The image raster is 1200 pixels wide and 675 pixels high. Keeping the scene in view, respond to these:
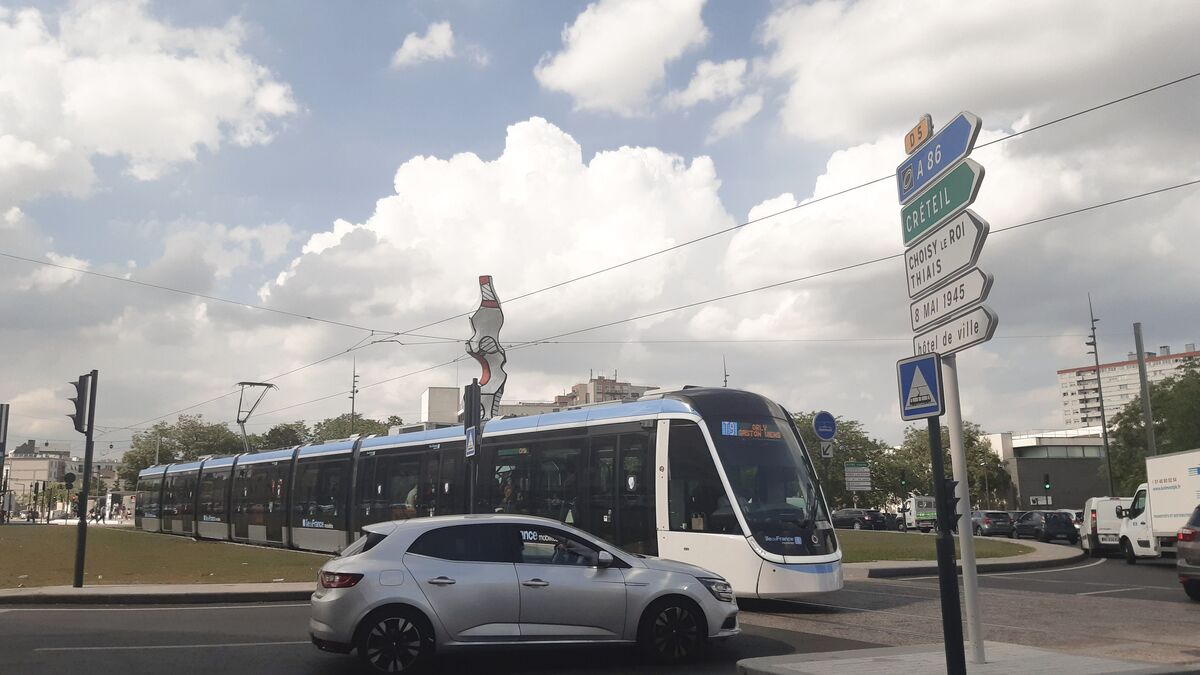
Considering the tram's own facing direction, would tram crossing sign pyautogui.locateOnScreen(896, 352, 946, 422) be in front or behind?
in front

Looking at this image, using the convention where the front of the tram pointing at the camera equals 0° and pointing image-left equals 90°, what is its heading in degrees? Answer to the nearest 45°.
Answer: approximately 315°

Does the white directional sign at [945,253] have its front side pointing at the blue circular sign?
no

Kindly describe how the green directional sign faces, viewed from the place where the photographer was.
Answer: facing the viewer and to the left of the viewer

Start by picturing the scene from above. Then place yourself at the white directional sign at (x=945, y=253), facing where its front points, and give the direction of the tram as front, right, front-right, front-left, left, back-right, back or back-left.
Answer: right

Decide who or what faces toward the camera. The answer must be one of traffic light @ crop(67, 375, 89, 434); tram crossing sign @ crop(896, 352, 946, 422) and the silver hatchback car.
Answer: the tram crossing sign

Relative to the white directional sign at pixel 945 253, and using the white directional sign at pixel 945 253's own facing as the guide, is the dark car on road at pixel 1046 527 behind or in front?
behind

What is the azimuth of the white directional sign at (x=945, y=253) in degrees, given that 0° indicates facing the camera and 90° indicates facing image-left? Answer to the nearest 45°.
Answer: approximately 45°

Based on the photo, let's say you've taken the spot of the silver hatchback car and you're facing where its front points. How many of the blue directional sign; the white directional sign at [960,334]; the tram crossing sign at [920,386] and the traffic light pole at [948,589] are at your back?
0

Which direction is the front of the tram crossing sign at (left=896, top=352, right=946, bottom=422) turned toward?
toward the camera

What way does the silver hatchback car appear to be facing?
to the viewer's right

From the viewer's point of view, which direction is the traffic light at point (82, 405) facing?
to the viewer's left
